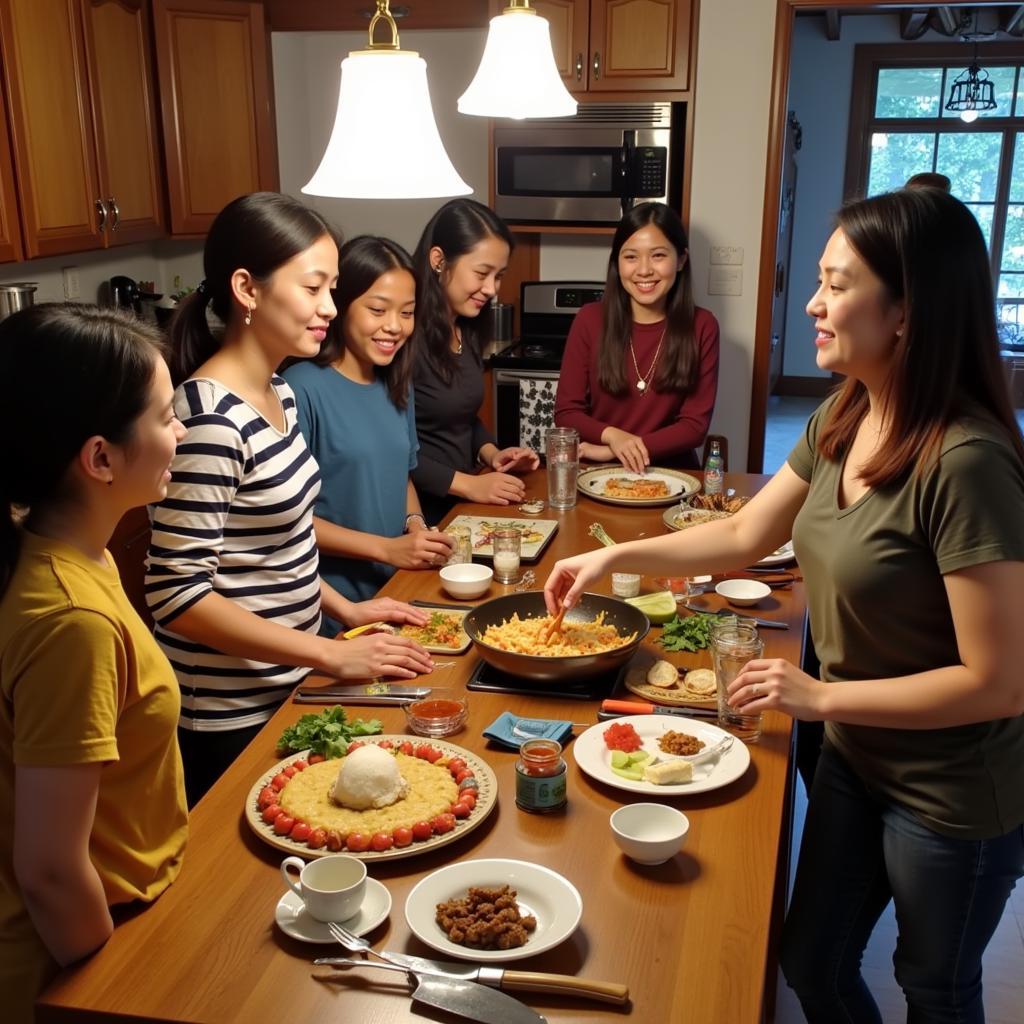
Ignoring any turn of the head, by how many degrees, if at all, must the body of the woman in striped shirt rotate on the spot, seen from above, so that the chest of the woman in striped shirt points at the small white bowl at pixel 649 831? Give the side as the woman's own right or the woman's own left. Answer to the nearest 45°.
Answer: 0° — they already face it

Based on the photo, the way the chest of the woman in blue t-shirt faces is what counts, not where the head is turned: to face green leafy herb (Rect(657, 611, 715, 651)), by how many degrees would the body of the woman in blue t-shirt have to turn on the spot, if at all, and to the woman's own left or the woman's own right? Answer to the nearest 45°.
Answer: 0° — they already face it

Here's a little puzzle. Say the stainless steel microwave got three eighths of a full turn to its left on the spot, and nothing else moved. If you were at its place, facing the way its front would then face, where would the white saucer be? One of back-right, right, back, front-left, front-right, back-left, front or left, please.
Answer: back-right

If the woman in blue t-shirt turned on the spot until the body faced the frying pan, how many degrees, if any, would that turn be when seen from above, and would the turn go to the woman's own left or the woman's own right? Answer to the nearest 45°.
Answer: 0° — they already face it

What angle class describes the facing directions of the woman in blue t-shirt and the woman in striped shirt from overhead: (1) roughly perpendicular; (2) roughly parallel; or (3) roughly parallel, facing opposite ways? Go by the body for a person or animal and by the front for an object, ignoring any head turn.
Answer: roughly parallel

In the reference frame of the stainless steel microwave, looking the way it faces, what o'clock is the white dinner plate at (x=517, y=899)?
The white dinner plate is roughly at 12 o'clock from the stainless steel microwave.

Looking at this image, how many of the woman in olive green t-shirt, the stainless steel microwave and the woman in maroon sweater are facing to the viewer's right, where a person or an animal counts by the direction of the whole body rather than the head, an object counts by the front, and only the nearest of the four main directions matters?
0

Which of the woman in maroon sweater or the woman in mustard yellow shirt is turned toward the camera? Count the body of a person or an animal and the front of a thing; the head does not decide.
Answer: the woman in maroon sweater

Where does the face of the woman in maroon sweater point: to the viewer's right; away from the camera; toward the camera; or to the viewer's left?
toward the camera

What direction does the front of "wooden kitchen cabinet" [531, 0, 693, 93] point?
toward the camera

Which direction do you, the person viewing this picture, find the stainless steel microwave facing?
facing the viewer

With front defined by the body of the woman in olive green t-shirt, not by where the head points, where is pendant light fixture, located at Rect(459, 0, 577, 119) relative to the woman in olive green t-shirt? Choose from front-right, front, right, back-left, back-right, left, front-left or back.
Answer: right

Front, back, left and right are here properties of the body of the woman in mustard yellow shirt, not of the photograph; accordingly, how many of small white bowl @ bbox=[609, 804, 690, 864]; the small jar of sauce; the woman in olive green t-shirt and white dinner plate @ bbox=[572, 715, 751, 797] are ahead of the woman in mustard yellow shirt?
4

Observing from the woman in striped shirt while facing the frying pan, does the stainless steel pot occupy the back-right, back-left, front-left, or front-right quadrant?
back-left

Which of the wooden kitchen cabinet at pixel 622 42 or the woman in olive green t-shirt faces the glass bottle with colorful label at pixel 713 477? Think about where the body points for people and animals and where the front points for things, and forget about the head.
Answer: the wooden kitchen cabinet

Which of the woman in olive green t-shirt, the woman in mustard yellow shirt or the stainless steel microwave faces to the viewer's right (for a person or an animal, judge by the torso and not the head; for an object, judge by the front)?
the woman in mustard yellow shirt

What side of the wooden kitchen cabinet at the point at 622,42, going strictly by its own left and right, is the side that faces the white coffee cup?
front

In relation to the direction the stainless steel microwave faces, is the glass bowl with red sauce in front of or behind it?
in front

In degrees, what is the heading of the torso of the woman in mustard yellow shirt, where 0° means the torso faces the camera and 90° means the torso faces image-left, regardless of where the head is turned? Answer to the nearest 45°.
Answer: approximately 270°
